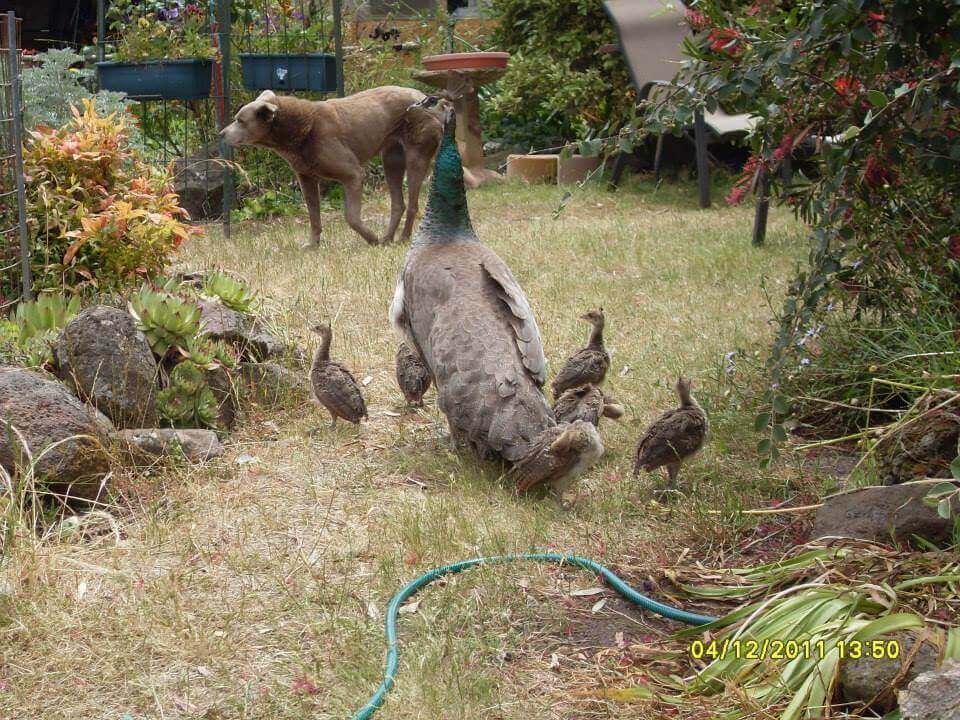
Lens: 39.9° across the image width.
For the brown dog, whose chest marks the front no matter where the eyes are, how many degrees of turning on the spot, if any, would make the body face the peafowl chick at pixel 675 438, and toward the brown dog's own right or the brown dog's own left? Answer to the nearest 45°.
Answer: approximately 90° to the brown dog's own left

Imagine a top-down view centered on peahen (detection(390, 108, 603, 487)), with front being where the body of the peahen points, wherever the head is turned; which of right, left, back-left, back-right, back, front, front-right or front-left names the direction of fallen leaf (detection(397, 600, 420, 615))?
back

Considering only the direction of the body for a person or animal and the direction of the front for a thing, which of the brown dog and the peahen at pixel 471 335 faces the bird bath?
the peahen

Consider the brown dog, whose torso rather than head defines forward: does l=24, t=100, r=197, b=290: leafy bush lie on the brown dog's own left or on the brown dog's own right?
on the brown dog's own left

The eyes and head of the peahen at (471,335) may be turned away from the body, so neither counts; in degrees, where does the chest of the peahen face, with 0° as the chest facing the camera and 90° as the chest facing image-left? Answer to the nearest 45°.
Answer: approximately 180°

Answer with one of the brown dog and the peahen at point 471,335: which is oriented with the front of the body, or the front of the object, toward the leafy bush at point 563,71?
the peahen

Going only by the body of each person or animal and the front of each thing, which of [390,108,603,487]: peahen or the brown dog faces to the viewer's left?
the brown dog

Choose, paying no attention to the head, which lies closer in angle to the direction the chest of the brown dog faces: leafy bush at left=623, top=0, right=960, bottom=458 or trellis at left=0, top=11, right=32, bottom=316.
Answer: the trellis

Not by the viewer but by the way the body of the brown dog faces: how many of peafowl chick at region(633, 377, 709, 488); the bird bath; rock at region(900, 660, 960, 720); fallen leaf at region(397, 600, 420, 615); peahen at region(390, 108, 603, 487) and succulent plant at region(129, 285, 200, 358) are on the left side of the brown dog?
5

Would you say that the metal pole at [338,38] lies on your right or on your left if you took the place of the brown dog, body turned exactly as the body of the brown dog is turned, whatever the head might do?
on your right

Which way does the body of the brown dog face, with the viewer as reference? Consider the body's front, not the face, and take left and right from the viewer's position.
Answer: facing to the left of the viewer

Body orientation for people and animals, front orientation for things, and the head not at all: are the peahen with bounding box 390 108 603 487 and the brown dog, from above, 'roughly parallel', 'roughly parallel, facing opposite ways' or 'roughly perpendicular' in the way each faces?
roughly perpendicular

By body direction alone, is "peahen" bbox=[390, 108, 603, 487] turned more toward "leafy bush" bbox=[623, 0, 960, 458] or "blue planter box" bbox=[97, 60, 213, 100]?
the blue planter box
